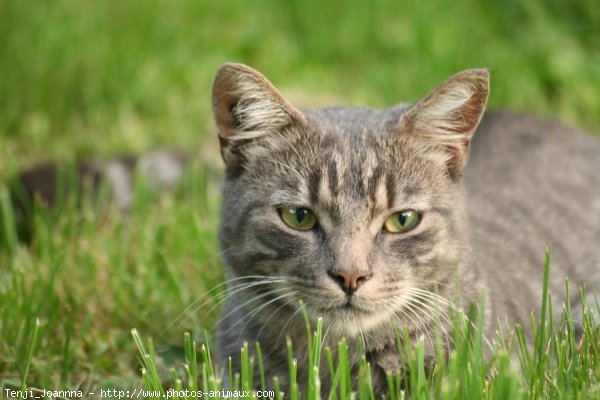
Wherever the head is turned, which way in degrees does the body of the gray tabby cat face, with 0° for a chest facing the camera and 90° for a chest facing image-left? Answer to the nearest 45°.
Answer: approximately 45°
